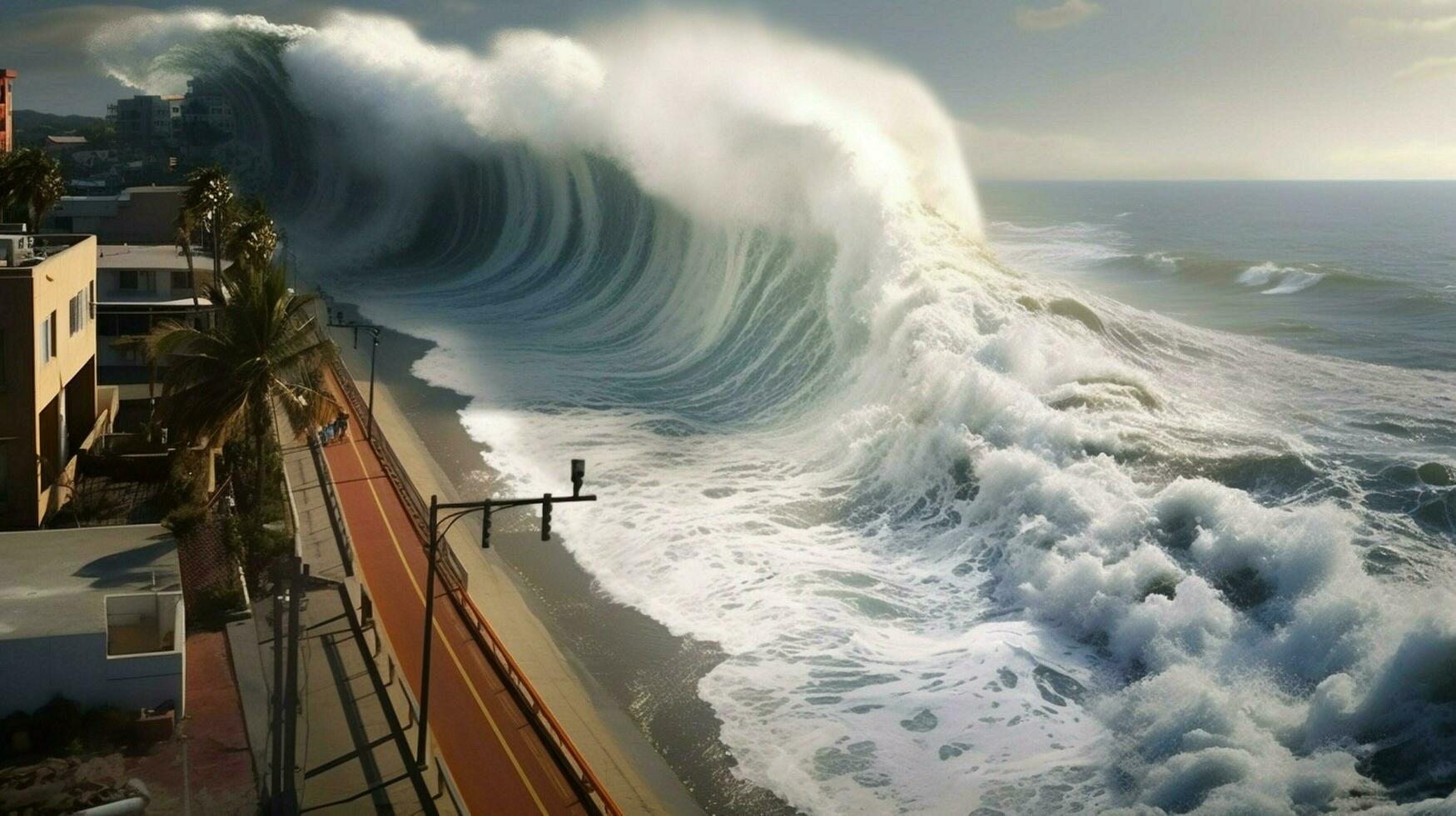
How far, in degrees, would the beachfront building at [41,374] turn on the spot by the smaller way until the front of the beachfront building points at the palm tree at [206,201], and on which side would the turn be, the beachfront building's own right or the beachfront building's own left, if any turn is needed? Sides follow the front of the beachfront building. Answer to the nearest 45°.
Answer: approximately 90° to the beachfront building's own left

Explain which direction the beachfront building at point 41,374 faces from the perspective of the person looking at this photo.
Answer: facing to the right of the viewer

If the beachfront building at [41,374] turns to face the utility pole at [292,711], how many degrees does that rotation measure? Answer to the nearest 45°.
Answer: approximately 90° to its right

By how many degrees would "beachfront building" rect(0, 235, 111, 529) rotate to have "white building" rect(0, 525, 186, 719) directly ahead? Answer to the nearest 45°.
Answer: approximately 90° to its right

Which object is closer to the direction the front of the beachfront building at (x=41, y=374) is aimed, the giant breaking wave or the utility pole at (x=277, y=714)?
the giant breaking wave

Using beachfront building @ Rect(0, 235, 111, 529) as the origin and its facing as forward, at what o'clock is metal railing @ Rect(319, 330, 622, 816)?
The metal railing is roughly at 2 o'clock from the beachfront building.

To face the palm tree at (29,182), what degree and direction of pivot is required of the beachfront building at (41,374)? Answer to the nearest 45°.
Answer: approximately 90° to its left

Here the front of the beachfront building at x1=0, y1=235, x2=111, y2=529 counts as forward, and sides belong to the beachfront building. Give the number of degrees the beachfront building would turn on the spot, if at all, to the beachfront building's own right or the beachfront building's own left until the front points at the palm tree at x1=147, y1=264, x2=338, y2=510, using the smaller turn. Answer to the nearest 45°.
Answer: approximately 45° to the beachfront building's own right

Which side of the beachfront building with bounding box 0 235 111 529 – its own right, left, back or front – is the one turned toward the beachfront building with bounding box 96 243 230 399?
left
